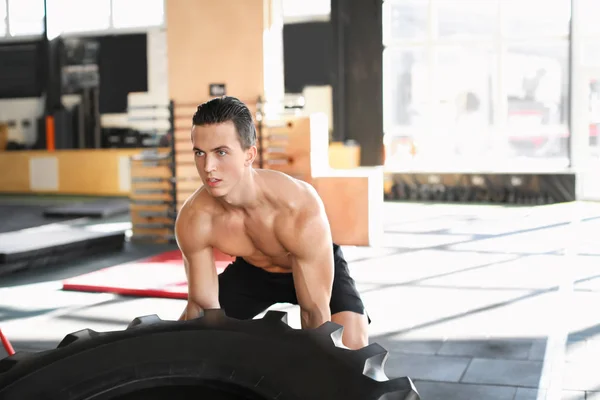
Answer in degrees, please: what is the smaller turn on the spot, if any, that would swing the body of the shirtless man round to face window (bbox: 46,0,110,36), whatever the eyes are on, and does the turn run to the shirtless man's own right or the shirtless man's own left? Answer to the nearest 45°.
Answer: approximately 135° to the shirtless man's own right

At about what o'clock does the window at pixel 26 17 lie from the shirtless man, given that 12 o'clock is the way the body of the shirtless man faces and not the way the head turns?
The window is roughly at 4 o'clock from the shirtless man.

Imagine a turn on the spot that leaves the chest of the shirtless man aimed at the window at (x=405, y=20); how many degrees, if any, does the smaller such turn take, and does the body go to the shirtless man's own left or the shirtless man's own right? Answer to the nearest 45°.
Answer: approximately 135° to the shirtless man's own right

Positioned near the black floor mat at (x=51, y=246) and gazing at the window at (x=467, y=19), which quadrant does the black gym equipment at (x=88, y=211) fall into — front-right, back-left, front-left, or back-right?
front-left

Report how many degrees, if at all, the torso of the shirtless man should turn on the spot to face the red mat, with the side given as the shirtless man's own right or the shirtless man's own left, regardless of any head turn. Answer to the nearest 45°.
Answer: approximately 135° to the shirtless man's own right

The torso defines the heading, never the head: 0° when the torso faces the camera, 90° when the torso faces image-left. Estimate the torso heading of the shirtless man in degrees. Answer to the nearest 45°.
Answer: approximately 45°

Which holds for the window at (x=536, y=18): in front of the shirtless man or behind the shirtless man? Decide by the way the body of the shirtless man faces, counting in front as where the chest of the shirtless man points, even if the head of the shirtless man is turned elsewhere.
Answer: behind

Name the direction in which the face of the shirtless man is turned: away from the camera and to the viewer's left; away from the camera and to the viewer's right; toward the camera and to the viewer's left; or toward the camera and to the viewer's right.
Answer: toward the camera and to the viewer's left

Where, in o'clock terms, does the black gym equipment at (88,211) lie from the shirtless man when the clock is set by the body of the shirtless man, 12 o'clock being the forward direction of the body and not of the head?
The black gym equipment is roughly at 4 o'clock from the shirtless man.

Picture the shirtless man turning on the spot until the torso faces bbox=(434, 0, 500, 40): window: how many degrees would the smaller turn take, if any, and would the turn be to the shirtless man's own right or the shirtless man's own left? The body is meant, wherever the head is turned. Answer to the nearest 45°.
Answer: approximately 135° to the shirtless man's own right

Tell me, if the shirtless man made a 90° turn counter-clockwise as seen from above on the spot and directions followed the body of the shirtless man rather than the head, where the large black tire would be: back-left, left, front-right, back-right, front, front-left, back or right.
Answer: front-right

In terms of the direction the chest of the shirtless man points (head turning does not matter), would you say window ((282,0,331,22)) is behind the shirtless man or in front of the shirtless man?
behind
